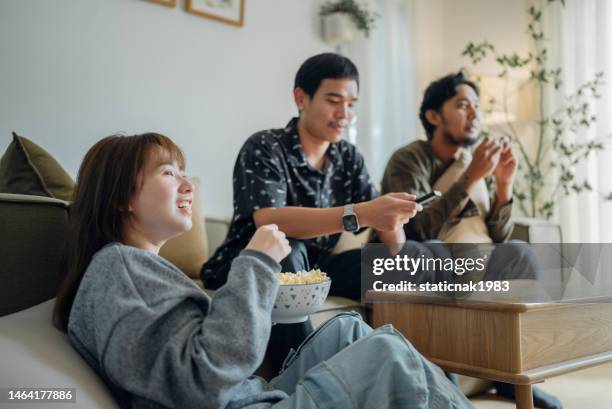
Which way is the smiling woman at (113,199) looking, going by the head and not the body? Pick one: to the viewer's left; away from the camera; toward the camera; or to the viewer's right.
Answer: to the viewer's right

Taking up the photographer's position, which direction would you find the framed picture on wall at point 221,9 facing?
facing the viewer and to the right of the viewer

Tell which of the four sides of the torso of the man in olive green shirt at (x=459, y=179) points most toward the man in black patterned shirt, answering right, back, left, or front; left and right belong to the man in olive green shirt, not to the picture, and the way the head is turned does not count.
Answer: right

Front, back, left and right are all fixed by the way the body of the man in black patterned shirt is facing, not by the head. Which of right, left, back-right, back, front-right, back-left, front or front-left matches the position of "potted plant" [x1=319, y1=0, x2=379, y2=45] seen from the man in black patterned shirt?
back-left

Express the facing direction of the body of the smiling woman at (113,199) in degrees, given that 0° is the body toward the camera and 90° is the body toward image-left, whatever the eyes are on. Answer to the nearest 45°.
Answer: approximately 270°

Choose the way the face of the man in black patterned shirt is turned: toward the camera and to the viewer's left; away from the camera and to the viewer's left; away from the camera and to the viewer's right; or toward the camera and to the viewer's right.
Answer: toward the camera and to the viewer's right

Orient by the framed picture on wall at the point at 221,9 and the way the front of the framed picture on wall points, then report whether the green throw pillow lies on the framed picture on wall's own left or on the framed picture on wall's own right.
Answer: on the framed picture on wall's own right

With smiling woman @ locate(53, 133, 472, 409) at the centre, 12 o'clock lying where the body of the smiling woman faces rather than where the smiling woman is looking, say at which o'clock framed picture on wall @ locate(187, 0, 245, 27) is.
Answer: The framed picture on wall is roughly at 9 o'clock from the smiling woman.

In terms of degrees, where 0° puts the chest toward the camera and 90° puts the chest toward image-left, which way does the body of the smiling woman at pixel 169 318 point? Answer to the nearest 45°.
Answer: approximately 270°

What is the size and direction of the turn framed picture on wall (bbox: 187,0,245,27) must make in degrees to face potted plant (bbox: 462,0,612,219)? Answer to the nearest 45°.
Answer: approximately 45° to its left
